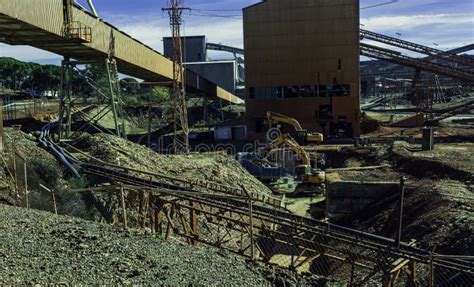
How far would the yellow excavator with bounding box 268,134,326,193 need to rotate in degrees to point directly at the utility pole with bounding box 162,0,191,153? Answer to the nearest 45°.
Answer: approximately 45° to its right

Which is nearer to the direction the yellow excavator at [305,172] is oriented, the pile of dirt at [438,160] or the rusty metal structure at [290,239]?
the rusty metal structure

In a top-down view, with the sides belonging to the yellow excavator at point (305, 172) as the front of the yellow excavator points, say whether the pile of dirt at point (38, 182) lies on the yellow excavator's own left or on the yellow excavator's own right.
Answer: on the yellow excavator's own left

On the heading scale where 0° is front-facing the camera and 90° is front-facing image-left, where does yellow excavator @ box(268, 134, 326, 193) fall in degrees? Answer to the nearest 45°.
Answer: approximately 90°

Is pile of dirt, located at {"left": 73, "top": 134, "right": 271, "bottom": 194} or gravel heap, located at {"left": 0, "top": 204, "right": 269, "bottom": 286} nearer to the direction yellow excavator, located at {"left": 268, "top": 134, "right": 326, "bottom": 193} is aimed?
the pile of dirt

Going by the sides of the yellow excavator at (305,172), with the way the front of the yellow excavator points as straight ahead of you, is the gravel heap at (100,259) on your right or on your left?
on your left

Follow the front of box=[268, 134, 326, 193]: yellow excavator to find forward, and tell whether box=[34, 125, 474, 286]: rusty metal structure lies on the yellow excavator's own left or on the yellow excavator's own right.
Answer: on the yellow excavator's own left

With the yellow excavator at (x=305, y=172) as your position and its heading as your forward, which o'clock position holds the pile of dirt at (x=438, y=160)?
The pile of dirt is roughly at 6 o'clock from the yellow excavator.
